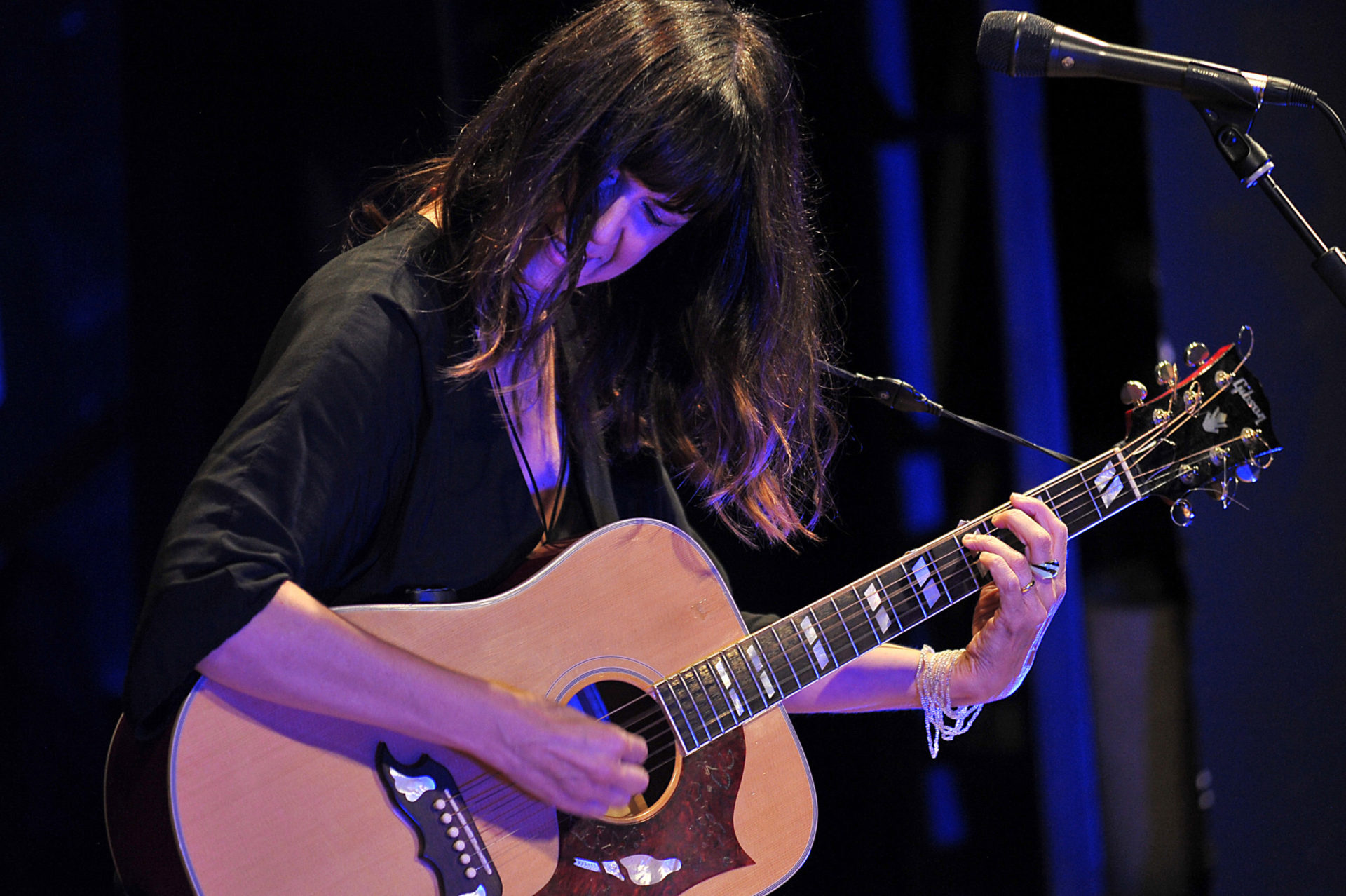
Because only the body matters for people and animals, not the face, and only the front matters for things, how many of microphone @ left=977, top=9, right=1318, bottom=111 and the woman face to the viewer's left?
1

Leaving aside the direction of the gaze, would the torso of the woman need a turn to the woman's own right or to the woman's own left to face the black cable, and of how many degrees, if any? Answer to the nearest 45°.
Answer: approximately 45° to the woman's own left

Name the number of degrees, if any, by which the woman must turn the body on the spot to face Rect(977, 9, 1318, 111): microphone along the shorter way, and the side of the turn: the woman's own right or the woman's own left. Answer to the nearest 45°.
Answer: approximately 45° to the woman's own left

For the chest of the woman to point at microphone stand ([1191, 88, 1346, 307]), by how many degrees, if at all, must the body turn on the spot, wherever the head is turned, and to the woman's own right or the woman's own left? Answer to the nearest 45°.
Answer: approximately 45° to the woman's own left

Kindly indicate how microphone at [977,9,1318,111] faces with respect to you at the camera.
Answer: facing to the left of the viewer

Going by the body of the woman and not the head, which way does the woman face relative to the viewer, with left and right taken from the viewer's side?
facing the viewer and to the right of the viewer

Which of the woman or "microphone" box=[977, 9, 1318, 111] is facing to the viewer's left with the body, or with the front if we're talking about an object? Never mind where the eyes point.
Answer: the microphone
